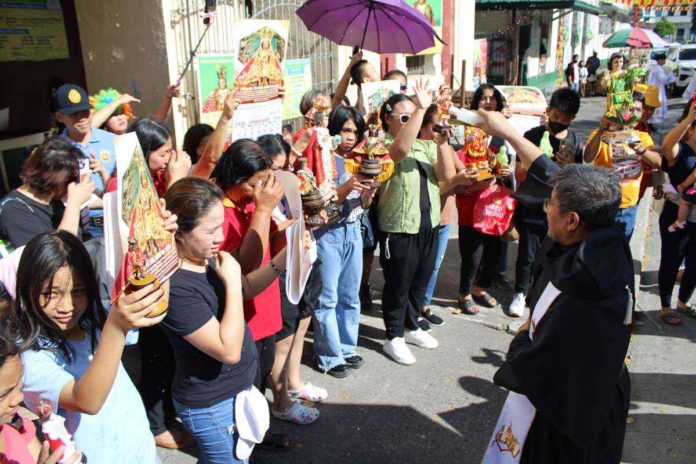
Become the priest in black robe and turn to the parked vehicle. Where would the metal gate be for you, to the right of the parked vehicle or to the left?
left

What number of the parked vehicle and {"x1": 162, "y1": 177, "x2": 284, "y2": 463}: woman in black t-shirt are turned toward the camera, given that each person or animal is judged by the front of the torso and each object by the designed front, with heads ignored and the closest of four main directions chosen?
1

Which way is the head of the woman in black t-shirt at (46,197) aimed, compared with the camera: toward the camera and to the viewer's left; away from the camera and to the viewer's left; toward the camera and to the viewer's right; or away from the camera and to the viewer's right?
toward the camera and to the viewer's right

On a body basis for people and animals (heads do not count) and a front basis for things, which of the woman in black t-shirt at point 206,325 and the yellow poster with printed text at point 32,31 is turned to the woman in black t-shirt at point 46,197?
the yellow poster with printed text

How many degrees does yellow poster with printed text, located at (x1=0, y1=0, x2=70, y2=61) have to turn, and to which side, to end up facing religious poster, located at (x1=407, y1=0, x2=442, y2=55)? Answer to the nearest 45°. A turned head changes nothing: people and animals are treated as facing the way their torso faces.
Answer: approximately 135° to its left

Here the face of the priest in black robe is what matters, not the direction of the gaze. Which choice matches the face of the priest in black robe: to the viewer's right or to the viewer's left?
to the viewer's left

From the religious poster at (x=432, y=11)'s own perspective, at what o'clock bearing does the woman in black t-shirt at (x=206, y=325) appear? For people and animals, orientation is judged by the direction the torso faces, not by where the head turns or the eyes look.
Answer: The woman in black t-shirt is roughly at 12 o'clock from the religious poster.
